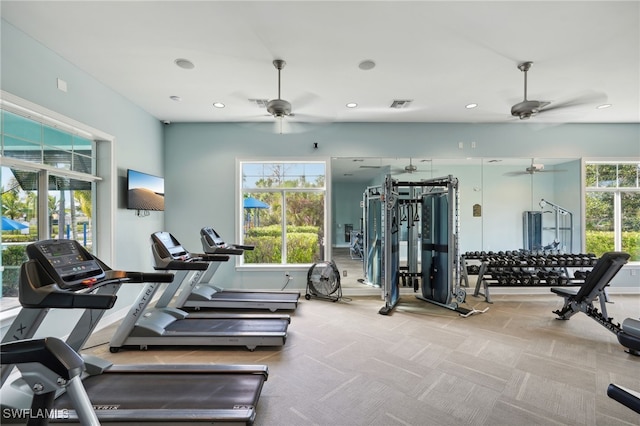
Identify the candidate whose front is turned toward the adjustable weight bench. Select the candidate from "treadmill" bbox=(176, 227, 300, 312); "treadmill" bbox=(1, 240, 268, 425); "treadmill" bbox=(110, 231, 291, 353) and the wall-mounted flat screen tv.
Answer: the wall-mounted flat screen tv

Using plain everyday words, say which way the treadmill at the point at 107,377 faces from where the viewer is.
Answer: facing to the left of the viewer

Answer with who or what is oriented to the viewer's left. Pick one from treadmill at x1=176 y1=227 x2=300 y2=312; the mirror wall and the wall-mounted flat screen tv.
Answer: the treadmill

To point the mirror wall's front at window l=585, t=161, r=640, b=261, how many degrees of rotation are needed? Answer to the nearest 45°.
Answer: approximately 135° to its left

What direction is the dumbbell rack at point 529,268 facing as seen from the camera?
toward the camera

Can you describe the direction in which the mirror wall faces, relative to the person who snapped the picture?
facing the viewer

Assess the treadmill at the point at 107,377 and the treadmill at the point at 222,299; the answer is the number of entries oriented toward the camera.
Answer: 0

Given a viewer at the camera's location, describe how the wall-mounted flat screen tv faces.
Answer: facing the viewer and to the right of the viewer

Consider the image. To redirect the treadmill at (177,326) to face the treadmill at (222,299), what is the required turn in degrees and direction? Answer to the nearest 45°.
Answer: approximately 135° to its right

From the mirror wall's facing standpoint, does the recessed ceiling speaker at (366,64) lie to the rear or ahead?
ahead

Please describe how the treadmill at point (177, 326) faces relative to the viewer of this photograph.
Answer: facing to the left of the viewer

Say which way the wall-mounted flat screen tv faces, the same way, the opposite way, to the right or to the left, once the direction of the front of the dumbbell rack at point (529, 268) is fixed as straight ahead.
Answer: to the left

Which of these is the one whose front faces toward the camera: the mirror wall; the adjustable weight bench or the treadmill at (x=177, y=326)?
the mirror wall

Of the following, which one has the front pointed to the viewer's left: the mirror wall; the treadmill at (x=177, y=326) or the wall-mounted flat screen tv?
the treadmill

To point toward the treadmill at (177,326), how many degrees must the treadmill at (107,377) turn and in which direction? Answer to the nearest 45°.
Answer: approximately 135° to its right

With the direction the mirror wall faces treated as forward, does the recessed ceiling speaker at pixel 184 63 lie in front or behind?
in front

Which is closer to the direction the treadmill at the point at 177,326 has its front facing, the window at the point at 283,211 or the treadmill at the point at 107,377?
the treadmill

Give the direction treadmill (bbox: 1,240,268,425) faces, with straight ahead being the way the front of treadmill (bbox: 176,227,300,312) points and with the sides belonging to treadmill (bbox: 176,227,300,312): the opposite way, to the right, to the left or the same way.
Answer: the same way
